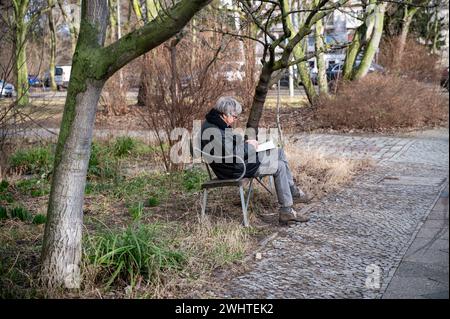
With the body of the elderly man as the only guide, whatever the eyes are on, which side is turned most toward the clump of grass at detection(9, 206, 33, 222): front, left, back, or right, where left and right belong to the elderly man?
back

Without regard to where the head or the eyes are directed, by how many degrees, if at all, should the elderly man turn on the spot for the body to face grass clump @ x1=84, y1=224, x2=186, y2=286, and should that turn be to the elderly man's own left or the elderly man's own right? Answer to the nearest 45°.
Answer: approximately 90° to the elderly man's own right

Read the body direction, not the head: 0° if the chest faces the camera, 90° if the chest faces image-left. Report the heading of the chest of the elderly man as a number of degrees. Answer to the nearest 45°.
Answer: approximately 270°

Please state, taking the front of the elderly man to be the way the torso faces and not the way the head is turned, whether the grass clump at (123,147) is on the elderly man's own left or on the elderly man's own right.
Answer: on the elderly man's own left

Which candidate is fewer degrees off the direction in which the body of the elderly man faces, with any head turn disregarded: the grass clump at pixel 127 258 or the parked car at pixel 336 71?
the parked car

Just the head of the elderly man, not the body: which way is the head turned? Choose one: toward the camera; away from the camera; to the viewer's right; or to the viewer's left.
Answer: to the viewer's right

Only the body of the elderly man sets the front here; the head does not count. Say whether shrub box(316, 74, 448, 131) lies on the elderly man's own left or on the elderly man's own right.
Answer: on the elderly man's own left

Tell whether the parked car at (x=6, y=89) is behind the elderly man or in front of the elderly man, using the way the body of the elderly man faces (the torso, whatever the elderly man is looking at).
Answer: behind
